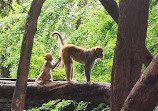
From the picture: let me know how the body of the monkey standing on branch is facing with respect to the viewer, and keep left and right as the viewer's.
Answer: facing to the right of the viewer

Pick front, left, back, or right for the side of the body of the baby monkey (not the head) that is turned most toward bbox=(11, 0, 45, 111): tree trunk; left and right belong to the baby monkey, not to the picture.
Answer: back

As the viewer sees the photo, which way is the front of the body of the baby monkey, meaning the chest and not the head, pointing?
to the viewer's right

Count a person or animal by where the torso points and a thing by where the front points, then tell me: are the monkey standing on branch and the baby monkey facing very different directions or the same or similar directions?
same or similar directions

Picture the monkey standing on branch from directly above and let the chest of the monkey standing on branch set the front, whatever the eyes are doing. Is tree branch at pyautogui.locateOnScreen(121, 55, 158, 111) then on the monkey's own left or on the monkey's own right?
on the monkey's own right

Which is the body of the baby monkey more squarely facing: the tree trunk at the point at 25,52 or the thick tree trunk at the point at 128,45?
the thick tree trunk

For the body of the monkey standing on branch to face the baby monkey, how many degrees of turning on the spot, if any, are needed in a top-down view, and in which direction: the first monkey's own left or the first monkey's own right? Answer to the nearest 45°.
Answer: approximately 180°

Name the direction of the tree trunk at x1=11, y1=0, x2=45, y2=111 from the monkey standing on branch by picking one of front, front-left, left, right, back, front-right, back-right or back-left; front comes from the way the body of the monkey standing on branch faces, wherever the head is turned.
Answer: back-right
